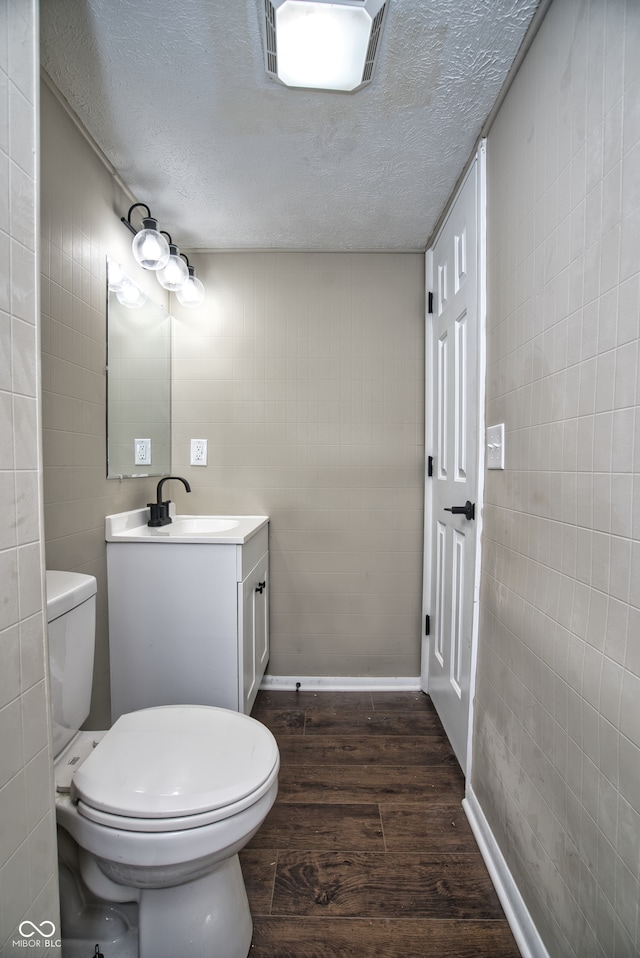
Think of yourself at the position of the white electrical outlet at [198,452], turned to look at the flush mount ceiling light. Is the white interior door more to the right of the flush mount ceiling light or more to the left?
left

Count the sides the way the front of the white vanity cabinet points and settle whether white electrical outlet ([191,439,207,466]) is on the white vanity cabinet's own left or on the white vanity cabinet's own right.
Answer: on the white vanity cabinet's own left

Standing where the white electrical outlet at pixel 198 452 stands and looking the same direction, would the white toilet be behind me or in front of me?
in front

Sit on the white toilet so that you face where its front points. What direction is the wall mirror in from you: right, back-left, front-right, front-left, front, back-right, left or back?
left

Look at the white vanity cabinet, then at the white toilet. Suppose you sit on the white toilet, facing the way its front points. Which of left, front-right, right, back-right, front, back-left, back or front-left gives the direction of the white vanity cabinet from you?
left

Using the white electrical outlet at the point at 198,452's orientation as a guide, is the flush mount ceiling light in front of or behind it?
in front

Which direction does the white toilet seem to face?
to the viewer's right
